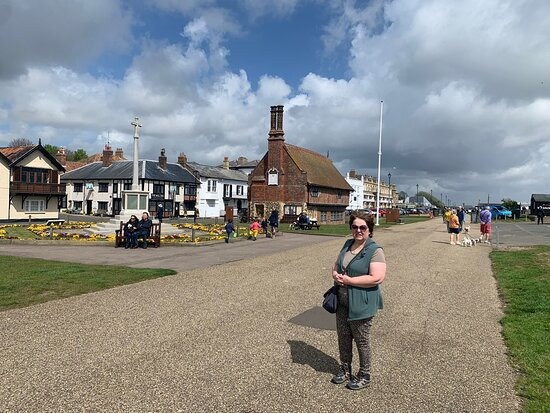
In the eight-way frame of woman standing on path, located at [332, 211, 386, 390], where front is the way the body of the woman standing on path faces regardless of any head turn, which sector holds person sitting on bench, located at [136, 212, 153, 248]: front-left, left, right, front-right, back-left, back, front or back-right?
right

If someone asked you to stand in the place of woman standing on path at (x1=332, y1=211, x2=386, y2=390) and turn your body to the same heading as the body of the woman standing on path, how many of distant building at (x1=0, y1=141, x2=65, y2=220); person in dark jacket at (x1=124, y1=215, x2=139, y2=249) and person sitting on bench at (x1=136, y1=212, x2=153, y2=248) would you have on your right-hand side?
3

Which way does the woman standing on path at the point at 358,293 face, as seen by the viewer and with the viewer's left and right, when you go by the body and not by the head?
facing the viewer and to the left of the viewer

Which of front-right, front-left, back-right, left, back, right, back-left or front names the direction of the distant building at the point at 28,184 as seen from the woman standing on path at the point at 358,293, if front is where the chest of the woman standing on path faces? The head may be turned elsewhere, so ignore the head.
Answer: right

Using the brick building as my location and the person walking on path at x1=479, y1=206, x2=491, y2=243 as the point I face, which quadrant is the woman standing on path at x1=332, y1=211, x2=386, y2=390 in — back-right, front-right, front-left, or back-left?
front-right

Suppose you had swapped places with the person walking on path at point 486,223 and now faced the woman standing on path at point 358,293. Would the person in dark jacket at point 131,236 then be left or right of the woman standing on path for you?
right

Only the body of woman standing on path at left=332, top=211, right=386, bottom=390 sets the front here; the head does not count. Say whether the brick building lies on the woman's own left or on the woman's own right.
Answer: on the woman's own right

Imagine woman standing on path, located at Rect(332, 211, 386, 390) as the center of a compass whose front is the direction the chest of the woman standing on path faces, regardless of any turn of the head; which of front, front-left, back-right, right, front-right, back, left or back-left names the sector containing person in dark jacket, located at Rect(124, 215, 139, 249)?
right

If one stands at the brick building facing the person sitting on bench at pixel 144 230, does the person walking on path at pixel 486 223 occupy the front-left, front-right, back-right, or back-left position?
front-left

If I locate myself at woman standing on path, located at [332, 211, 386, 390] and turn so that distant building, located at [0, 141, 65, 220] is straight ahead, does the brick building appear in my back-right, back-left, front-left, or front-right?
front-right
